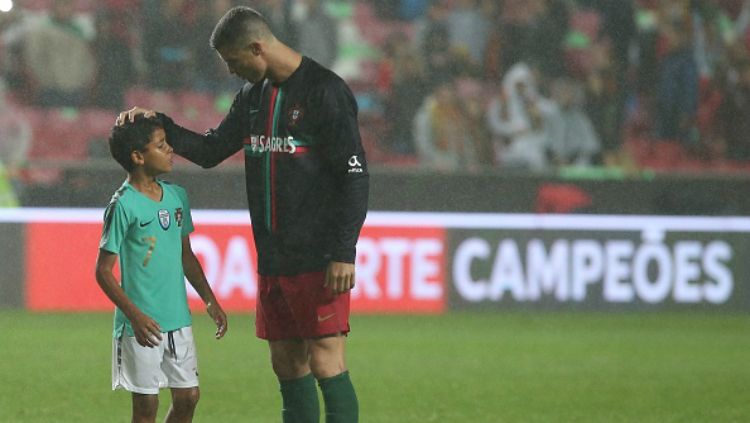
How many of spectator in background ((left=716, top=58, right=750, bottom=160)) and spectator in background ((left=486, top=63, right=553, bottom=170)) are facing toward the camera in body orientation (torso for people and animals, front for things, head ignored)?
2

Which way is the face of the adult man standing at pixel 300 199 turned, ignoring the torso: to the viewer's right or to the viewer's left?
to the viewer's left

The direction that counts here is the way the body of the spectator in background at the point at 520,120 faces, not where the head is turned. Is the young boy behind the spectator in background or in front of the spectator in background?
in front

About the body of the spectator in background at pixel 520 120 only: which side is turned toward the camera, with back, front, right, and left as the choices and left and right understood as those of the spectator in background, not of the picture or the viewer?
front

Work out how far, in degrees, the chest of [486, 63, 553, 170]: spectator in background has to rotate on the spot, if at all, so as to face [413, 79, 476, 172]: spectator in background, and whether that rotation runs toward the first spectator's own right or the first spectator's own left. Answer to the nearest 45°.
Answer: approximately 90° to the first spectator's own right

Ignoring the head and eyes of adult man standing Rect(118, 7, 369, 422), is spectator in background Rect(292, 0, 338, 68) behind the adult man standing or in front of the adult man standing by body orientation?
behind

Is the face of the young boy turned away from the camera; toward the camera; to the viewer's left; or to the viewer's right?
to the viewer's right

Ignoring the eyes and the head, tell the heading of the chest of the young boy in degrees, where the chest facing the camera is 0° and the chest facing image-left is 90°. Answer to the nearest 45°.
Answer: approximately 315°

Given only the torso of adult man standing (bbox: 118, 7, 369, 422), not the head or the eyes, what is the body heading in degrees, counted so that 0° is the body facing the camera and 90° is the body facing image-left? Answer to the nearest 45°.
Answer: approximately 45°

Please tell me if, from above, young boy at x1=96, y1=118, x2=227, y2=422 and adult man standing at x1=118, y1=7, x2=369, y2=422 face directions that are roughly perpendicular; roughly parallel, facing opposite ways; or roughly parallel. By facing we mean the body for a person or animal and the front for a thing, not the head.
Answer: roughly perpendicular

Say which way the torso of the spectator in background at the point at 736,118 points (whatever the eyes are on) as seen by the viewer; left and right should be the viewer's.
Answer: facing the viewer
